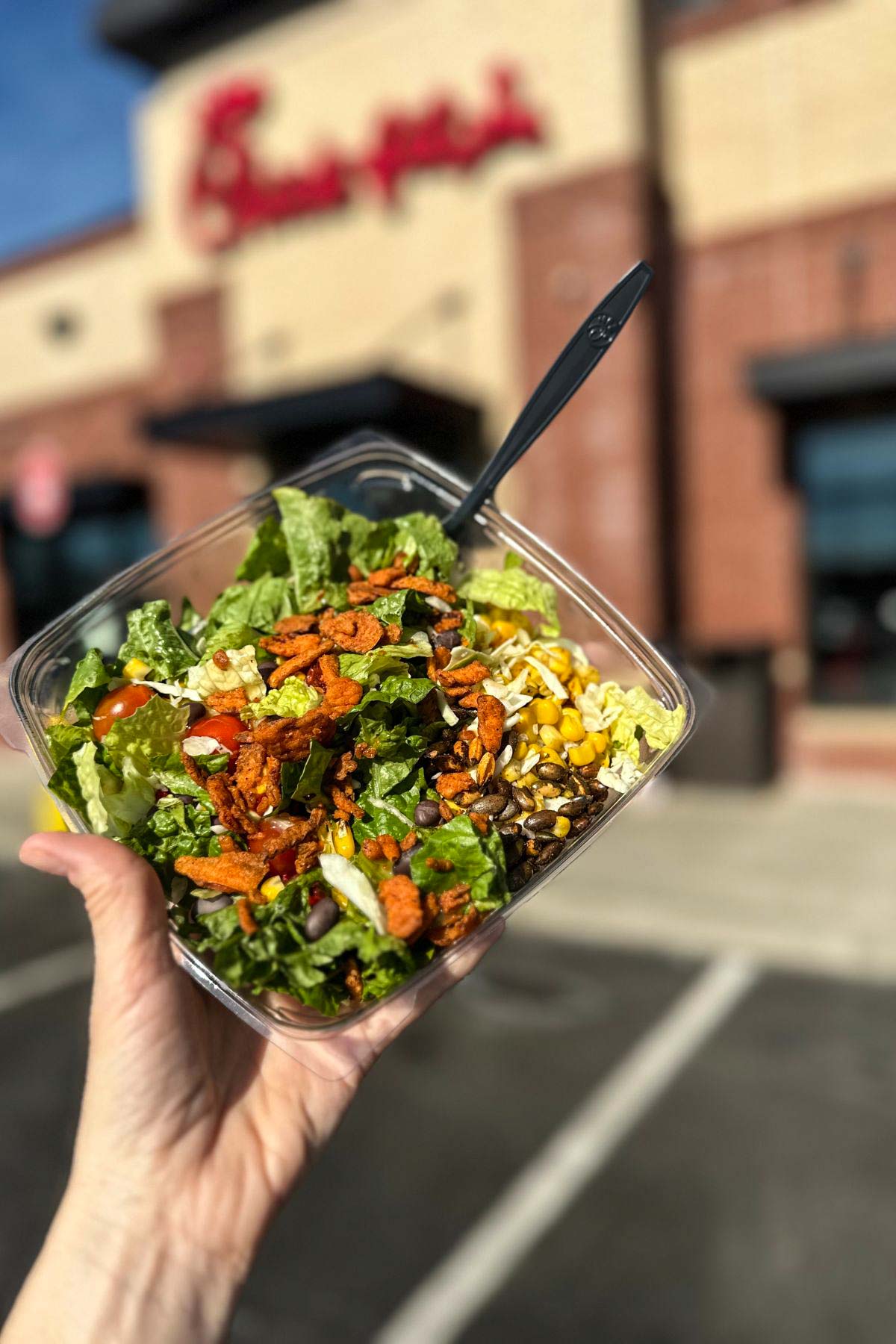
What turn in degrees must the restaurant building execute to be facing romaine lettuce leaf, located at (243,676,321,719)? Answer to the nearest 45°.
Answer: approximately 45° to its left

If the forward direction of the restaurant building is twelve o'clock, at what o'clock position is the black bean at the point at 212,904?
The black bean is roughly at 11 o'clock from the restaurant building.

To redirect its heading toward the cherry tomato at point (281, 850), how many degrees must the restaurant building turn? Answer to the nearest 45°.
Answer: approximately 45° to its left

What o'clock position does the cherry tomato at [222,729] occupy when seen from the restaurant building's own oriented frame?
The cherry tomato is roughly at 11 o'clock from the restaurant building.

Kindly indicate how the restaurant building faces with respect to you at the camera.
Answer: facing the viewer and to the left of the viewer

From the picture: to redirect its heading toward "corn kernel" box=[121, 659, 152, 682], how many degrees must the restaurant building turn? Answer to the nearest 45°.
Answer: approximately 45° to its left

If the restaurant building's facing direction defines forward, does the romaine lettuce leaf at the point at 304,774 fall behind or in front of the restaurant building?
in front

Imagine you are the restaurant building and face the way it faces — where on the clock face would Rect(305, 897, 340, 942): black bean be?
The black bean is roughly at 11 o'clock from the restaurant building.

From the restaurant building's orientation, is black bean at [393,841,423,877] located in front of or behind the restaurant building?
in front
